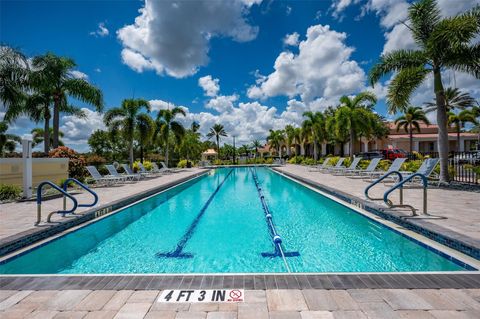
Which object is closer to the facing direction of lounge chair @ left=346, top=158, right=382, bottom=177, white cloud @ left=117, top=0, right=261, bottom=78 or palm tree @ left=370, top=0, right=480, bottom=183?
the white cloud

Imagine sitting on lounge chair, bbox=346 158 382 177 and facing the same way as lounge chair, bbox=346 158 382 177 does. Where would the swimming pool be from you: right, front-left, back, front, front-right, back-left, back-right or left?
front-left

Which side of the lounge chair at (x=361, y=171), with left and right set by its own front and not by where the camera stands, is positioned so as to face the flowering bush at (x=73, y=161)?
front

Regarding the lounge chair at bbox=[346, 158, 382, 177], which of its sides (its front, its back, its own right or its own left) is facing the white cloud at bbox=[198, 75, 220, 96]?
right

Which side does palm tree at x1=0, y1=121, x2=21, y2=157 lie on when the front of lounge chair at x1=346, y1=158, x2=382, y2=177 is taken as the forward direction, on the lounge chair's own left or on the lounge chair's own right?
on the lounge chair's own right

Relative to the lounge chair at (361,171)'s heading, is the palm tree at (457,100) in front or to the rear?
to the rear

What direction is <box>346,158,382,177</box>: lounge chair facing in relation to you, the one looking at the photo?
facing the viewer and to the left of the viewer

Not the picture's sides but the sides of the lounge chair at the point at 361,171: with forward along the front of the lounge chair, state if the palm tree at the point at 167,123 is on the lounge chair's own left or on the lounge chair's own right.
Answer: on the lounge chair's own right

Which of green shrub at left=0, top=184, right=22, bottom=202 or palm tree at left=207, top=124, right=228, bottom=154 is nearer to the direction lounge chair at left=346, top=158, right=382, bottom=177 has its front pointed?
the green shrub

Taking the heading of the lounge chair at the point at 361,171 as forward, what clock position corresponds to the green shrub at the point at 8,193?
The green shrub is roughly at 12 o'clock from the lounge chair.
